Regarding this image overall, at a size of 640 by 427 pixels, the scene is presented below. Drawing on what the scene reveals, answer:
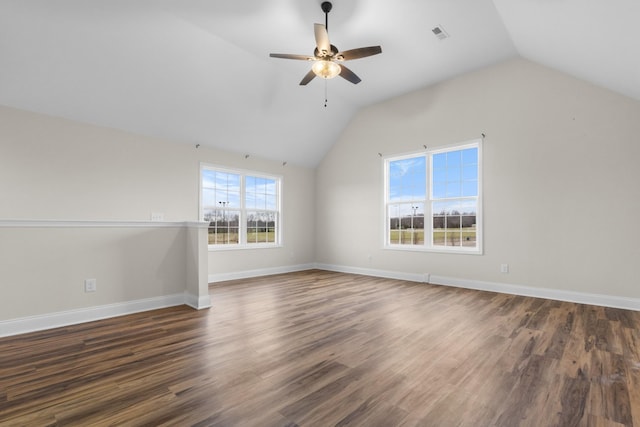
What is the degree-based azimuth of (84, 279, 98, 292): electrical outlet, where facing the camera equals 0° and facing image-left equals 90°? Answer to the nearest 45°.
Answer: approximately 0°

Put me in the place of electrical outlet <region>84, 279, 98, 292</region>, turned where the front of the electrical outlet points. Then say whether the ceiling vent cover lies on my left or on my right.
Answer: on my left

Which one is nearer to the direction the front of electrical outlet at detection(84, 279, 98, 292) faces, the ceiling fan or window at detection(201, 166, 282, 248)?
the ceiling fan

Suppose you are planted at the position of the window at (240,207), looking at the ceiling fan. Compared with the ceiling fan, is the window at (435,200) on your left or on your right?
left

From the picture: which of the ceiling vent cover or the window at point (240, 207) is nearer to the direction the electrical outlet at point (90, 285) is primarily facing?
the ceiling vent cover

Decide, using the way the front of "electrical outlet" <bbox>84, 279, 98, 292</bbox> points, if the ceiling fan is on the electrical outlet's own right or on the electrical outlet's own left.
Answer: on the electrical outlet's own left

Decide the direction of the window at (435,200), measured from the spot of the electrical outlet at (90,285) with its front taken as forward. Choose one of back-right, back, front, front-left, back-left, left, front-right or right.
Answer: left
